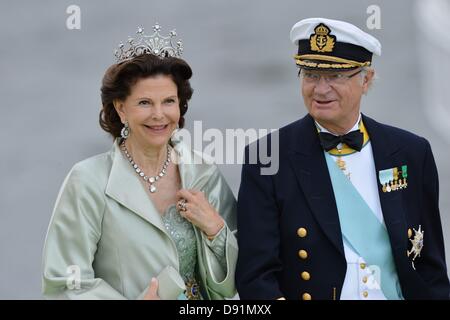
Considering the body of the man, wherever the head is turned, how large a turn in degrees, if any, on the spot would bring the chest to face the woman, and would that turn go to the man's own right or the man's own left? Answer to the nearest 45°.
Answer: approximately 90° to the man's own right

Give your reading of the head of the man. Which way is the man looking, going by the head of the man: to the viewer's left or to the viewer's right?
to the viewer's left

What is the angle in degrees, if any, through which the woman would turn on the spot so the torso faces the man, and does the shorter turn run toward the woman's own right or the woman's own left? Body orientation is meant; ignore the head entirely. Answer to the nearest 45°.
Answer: approximately 45° to the woman's own left

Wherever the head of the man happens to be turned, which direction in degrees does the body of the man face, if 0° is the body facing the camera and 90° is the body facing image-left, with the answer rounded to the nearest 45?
approximately 0°
